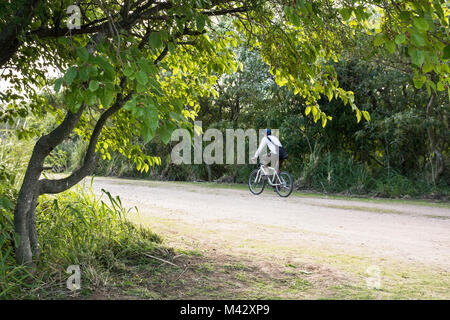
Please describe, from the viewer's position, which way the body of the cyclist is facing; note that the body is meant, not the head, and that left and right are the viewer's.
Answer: facing away from the viewer and to the left of the viewer
